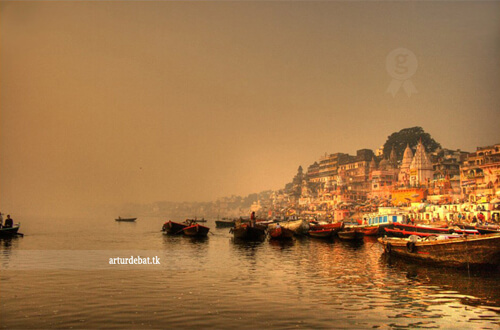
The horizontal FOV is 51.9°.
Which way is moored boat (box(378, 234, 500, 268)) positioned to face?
to the viewer's left
